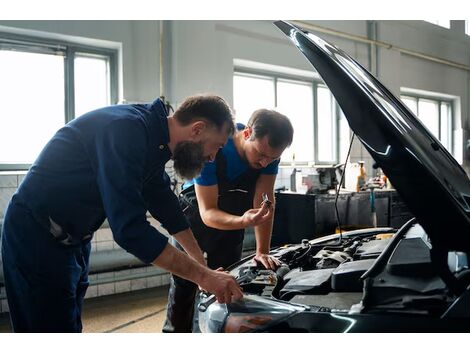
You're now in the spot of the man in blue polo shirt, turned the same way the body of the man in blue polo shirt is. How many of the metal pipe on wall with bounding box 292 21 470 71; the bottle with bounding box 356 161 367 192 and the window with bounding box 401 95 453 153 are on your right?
0

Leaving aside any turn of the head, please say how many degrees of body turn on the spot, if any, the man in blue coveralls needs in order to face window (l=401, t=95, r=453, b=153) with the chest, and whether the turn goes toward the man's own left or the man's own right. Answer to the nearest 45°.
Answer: approximately 45° to the man's own left

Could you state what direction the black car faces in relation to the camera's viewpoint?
facing to the left of the viewer

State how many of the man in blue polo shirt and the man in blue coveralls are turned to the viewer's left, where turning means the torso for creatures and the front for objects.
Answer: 0

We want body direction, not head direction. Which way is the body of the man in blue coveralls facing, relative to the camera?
to the viewer's right

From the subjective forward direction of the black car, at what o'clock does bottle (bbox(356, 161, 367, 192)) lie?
The bottle is roughly at 3 o'clock from the black car.

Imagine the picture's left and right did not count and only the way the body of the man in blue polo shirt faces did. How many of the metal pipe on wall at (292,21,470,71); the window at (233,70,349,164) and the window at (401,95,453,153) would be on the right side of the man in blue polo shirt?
0

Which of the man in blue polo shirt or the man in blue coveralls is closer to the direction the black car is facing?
the man in blue coveralls

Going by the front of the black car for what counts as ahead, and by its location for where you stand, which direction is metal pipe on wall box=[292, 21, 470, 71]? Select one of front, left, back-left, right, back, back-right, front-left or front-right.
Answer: right

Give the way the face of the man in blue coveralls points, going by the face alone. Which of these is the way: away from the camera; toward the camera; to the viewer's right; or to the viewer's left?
to the viewer's right

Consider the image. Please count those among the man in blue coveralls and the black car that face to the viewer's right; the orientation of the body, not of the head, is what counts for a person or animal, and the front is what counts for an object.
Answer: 1

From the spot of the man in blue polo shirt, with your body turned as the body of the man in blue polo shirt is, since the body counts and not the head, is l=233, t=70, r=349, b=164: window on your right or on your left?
on your left

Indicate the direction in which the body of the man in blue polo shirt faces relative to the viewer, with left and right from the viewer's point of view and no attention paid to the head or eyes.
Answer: facing the viewer and to the right of the viewer
